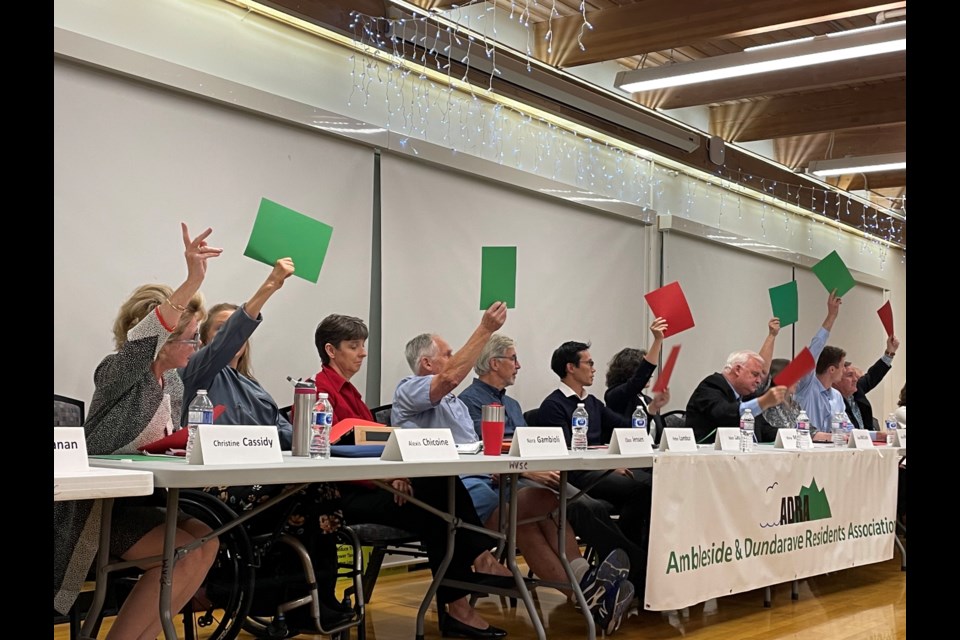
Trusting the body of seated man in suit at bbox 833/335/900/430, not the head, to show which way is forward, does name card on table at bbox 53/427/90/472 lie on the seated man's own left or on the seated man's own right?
on the seated man's own right

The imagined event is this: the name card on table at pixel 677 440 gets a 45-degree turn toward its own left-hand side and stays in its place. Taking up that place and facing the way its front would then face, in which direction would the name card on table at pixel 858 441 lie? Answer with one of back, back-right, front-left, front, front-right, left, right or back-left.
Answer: front-left

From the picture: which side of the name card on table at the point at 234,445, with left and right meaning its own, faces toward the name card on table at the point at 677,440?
left

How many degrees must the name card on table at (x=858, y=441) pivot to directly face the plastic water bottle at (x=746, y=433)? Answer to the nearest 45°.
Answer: approximately 90° to its right

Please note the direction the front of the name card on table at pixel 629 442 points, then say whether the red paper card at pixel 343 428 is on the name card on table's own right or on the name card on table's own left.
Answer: on the name card on table's own right

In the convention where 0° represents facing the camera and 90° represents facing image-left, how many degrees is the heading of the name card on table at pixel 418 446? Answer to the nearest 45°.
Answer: approximately 315°

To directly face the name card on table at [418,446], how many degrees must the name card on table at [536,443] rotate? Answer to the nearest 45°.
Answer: approximately 90° to its right
